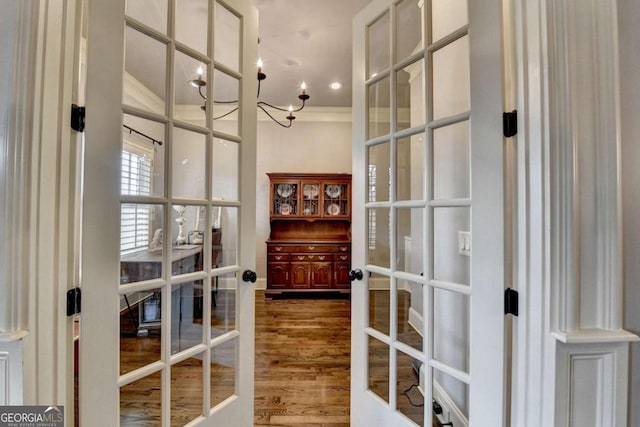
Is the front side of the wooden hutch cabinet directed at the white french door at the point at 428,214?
yes

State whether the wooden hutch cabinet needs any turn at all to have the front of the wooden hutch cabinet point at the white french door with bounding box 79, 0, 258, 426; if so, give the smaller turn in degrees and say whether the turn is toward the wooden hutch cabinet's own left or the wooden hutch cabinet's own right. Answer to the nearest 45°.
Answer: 0° — it already faces it

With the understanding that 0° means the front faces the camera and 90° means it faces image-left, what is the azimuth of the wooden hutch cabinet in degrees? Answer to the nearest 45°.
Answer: approximately 0°
